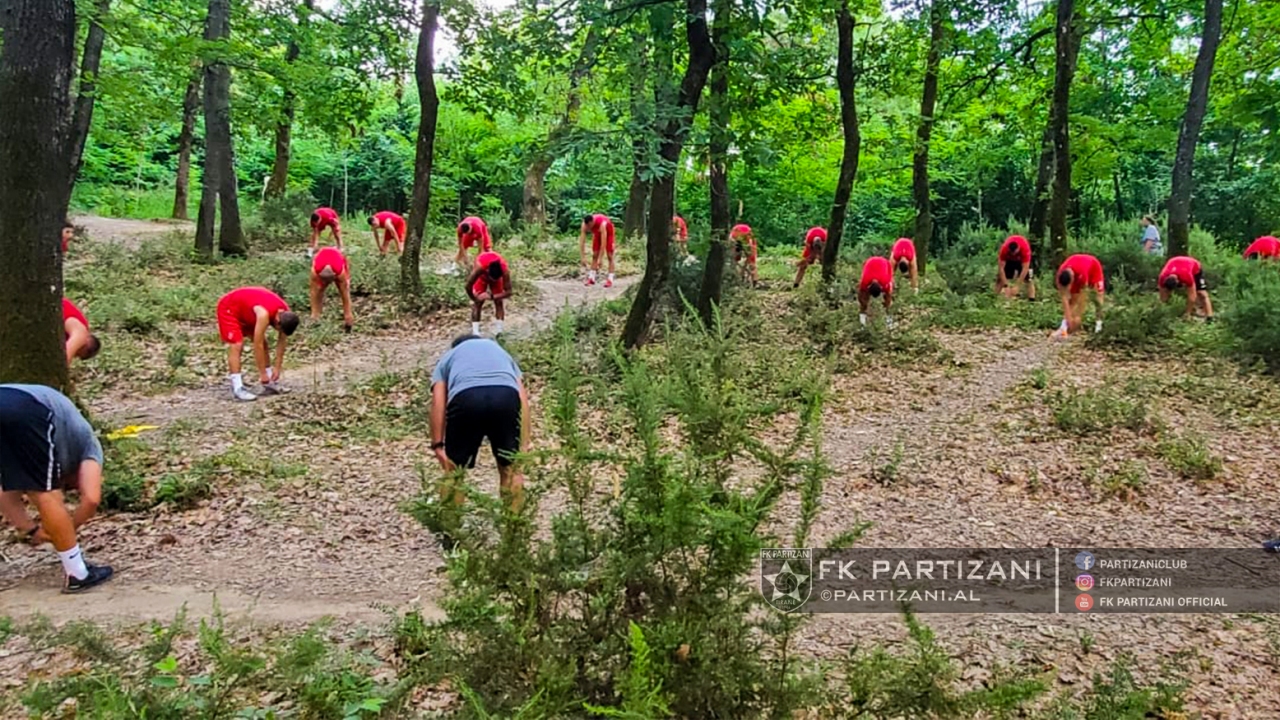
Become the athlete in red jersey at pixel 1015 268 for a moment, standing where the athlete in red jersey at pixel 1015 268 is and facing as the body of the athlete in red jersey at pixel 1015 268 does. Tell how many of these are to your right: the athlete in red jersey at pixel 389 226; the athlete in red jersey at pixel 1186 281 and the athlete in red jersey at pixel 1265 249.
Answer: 1

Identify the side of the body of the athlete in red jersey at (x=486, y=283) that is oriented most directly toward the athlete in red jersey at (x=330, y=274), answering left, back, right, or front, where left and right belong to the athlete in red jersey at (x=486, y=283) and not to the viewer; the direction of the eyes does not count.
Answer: right

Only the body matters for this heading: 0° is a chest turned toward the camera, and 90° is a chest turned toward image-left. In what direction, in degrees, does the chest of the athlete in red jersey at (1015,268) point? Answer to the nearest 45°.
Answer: approximately 0°

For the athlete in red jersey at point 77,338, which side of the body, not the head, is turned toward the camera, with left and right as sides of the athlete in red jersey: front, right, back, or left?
right

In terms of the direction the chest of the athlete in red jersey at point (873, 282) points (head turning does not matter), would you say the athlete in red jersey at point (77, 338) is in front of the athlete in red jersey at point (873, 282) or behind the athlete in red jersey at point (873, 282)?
in front

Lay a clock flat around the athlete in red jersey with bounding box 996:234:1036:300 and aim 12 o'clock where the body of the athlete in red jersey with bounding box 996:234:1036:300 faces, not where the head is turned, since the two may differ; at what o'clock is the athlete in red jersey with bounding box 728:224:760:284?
the athlete in red jersey with bounding box 728:224:760:284 is roughly at 3 o'clock from the athlete in red jersey with bounding box 996:234:1036:300.

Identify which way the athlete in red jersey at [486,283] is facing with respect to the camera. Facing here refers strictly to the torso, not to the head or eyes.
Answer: toward the camera

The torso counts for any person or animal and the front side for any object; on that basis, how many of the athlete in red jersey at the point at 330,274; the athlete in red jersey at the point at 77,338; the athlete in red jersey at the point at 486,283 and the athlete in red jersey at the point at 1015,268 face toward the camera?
3

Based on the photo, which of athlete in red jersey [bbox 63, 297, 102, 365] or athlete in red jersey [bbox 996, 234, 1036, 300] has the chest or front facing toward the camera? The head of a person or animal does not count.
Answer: athlete in red jersey [bbox 996, 234, 1036, 300]

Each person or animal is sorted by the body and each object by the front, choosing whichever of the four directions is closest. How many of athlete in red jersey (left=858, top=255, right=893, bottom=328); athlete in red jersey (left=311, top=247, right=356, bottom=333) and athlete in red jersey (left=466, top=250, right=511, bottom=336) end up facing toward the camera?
3

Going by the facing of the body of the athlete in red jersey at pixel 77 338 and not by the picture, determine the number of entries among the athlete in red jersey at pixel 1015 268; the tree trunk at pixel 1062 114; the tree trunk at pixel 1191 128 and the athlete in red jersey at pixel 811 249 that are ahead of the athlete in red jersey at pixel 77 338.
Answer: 4

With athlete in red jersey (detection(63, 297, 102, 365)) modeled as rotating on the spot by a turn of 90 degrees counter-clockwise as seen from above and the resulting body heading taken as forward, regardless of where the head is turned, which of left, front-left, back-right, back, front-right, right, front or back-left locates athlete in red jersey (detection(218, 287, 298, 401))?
front-right

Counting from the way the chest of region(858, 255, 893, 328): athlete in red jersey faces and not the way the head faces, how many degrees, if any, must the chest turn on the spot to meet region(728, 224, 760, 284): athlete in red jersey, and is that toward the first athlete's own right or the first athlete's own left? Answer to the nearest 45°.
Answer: approximately 135° to the first athlete's own right

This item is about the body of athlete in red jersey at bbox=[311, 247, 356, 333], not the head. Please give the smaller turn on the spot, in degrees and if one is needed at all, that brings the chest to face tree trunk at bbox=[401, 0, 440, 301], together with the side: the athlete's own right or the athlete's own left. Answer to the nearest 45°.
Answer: approximately 135° to the athlete's own left

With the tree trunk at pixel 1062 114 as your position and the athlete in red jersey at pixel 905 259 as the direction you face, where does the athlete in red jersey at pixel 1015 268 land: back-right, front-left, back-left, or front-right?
front-left

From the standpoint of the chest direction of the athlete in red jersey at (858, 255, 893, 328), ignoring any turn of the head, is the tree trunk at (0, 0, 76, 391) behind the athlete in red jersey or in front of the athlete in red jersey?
in front

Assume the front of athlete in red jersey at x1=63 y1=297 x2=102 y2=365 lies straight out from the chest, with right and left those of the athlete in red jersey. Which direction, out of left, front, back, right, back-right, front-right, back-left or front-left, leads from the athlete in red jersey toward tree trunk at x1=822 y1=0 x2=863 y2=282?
front

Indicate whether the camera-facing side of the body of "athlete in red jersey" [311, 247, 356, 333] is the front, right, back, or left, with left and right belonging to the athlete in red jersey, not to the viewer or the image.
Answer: front
